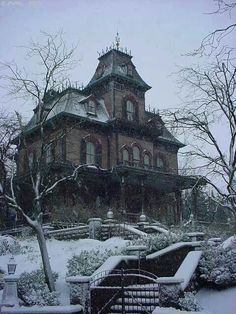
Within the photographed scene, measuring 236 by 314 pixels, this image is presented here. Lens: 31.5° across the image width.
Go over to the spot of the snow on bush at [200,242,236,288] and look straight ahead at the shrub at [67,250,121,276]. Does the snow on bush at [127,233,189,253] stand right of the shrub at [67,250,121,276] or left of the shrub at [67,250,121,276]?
right

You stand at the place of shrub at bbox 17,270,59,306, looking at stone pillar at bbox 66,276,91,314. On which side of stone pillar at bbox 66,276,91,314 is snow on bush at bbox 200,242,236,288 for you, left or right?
left

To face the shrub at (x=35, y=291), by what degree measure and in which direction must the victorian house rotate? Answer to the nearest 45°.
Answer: approximately 45° to its right
